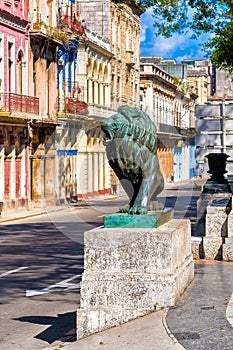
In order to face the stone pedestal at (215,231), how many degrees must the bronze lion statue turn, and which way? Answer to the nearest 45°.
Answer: approximately 135° to its right

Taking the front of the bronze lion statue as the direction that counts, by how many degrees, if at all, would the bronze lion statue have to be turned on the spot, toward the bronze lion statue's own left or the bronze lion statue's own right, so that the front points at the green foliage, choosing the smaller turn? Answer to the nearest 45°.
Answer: approximately 135° to the bronze lion statue's own right
